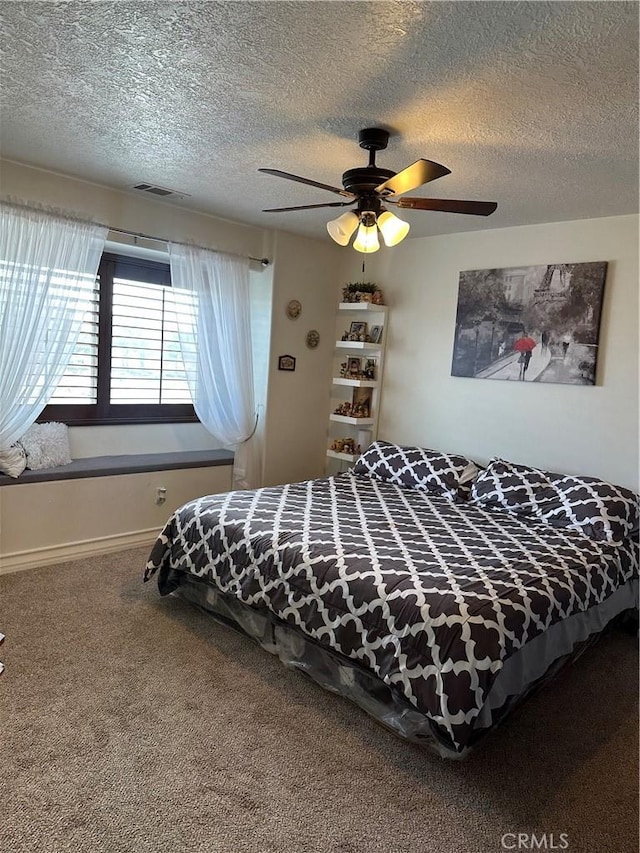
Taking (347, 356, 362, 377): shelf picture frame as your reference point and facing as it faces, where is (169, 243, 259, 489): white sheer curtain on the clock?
The white sheer curtain is roughly at 2 o'clock from the shelf picture frame.

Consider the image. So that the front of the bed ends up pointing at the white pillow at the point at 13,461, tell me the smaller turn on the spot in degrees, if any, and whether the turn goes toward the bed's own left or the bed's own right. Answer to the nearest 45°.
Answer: approximately 45° to the bed's own right

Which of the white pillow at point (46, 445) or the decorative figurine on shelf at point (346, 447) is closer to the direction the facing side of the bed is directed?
the white pillow

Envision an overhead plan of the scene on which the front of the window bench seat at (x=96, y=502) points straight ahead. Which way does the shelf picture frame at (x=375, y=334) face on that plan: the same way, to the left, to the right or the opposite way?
to the right

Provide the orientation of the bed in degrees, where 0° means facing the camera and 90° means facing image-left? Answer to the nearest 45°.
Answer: approximately 45°

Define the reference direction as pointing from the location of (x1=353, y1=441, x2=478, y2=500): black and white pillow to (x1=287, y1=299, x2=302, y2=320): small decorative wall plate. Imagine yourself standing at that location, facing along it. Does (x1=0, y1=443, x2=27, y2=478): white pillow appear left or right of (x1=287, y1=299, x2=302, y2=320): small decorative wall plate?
left

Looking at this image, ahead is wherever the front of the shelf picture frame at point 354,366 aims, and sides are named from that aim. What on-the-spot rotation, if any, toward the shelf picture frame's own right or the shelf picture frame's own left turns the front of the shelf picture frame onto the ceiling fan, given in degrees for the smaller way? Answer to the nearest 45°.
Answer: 0° — it already faces it

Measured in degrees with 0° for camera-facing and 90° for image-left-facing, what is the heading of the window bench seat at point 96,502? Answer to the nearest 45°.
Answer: approximately 315°

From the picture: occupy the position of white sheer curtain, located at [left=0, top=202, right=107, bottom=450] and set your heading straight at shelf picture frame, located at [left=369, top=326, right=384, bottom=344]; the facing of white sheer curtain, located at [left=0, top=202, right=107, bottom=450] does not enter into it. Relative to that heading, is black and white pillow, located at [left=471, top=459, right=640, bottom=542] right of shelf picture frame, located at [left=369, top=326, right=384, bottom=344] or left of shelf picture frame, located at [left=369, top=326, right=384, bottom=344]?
right

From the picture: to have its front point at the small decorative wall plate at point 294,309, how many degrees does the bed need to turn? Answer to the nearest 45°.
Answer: approximately 90° to its right

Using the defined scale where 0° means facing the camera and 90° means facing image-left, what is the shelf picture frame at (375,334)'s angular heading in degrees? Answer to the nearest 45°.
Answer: approximately 45°

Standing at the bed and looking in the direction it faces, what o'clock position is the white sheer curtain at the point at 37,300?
The white sheer curtain is roughly at 2 o'clock from the bed.
